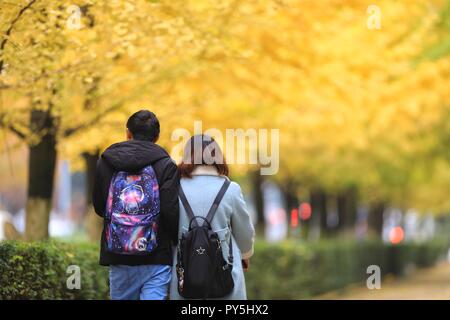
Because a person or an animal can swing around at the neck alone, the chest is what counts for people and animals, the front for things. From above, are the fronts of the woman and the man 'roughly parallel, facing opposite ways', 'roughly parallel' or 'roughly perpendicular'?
roughly parallel

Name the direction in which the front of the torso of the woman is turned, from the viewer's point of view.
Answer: away from the camera

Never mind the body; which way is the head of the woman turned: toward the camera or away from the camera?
away from the camera

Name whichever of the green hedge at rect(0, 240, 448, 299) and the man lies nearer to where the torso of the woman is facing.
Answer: the green hedge

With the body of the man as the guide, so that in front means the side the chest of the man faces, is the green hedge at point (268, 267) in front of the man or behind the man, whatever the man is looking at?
in front

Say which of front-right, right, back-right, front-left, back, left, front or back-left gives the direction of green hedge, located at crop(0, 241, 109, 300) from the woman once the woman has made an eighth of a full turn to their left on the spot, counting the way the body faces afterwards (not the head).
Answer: front

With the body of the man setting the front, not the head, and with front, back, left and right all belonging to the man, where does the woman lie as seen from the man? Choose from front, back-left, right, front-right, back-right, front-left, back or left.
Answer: right

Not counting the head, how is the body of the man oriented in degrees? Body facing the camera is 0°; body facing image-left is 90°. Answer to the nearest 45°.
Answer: approximately 180°

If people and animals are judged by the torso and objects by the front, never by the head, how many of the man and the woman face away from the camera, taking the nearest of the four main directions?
2

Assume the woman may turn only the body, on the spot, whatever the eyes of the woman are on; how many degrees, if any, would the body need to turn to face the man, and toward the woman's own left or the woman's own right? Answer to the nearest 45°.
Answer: approximately 90° to the woman's own left

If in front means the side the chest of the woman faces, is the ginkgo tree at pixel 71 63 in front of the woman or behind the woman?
in front
